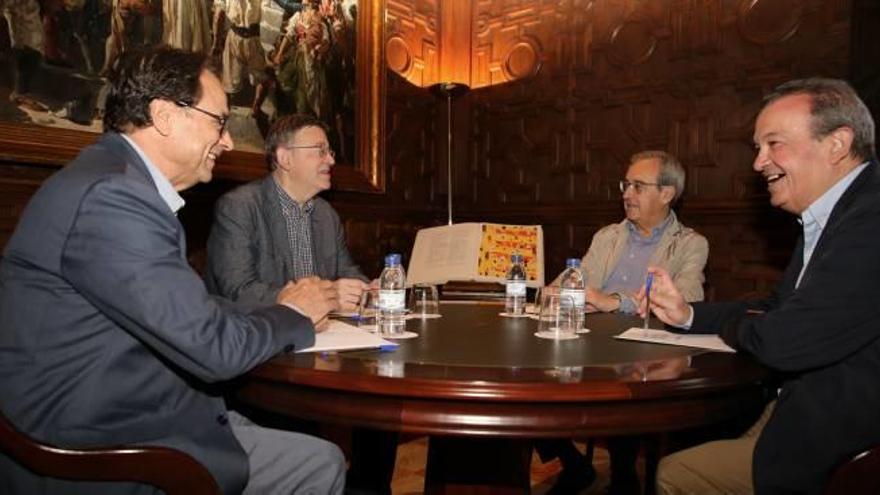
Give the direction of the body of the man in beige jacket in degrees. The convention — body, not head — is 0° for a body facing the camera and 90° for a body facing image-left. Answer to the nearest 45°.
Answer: approximately 45°

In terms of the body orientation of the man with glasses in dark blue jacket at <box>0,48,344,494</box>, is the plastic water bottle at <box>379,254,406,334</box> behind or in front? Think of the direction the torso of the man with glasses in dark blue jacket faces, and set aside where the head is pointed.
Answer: in front

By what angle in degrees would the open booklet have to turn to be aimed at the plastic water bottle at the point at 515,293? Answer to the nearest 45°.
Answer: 0° — it already faces it

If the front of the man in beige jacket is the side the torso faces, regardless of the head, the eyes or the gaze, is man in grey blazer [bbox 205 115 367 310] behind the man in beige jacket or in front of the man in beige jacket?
in front

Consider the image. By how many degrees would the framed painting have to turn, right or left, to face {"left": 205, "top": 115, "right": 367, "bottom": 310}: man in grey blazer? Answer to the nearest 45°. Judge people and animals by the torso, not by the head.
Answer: approximately 45° to its right

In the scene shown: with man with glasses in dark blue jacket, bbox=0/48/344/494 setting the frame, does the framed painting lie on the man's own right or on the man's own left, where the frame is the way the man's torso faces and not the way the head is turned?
on the man's own left

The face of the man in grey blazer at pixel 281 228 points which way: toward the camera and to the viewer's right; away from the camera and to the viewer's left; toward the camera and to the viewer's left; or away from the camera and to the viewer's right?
toward the camera and to the viewer's right

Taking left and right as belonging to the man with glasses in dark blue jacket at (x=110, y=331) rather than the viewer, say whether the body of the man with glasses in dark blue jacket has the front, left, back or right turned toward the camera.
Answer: right

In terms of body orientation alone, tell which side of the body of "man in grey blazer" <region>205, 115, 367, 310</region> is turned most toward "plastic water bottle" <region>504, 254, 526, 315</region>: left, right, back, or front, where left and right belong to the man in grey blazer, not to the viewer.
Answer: front

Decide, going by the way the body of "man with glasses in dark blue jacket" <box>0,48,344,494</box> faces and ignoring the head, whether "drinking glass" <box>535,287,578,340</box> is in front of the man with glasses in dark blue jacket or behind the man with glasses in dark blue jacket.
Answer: in front
